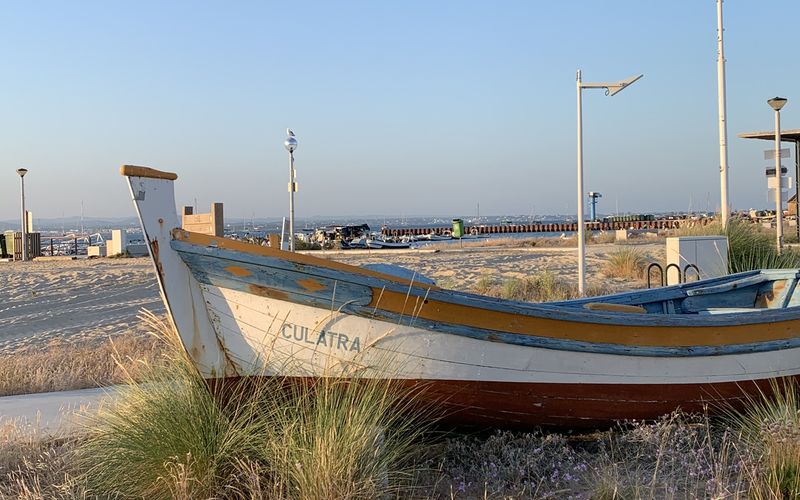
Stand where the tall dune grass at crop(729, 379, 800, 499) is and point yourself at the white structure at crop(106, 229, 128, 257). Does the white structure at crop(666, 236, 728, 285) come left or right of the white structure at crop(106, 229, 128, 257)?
right

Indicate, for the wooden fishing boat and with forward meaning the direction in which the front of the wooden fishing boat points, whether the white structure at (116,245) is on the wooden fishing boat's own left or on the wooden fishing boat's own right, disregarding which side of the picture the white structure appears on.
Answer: on the wooden fishing boat's own right

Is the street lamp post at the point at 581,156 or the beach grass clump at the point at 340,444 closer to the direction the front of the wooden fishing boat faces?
the beach grass clump

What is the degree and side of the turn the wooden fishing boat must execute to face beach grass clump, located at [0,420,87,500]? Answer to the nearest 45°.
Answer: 0° — it already faces it

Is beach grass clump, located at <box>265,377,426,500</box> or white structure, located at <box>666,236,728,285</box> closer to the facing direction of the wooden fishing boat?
the beach grass clump

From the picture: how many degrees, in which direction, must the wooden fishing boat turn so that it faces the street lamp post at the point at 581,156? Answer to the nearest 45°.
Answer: approximately 90° to its right

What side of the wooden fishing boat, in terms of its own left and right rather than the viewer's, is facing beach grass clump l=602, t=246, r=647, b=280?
right

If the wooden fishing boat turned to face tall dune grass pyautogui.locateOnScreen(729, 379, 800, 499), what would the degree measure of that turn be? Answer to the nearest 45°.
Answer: approximately 180°

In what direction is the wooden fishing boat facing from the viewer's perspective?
to the viewer's left

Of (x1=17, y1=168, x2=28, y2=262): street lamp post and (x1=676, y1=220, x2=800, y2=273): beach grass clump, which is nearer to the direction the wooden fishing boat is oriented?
the street lamp post

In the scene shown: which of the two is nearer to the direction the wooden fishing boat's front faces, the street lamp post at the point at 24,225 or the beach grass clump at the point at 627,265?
the street lamp post

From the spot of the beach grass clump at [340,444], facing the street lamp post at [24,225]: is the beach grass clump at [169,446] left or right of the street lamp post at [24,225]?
left

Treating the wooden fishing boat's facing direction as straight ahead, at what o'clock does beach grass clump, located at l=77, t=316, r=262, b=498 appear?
The beach grass clump is roughly at 11 o'clock from the wooden fishing boat.

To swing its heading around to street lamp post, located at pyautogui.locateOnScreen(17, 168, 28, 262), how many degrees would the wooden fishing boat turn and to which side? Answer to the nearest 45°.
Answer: approximately 45° to its right
